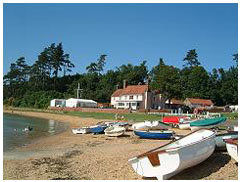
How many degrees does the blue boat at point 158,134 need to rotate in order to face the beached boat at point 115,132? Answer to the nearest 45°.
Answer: approximately 45° to its right

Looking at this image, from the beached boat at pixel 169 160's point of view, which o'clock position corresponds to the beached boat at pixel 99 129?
the beached boat at pixel 99 129 is roughly at 10 o'clock from the beached boat at pixel 169 160.

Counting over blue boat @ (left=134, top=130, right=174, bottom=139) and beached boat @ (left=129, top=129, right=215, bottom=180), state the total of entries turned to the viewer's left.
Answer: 1

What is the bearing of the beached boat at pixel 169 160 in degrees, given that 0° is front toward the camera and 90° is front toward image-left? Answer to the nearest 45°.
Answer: approximately 225°

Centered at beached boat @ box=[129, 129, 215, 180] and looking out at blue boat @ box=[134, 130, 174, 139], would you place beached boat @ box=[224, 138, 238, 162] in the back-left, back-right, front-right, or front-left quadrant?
front-right

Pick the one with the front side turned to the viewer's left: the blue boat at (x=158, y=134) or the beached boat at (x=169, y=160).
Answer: the blue boat

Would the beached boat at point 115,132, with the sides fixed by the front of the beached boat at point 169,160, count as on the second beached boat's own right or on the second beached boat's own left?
on the second beached boat's own left

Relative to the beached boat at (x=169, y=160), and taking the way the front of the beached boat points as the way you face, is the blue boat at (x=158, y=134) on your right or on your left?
on your left
